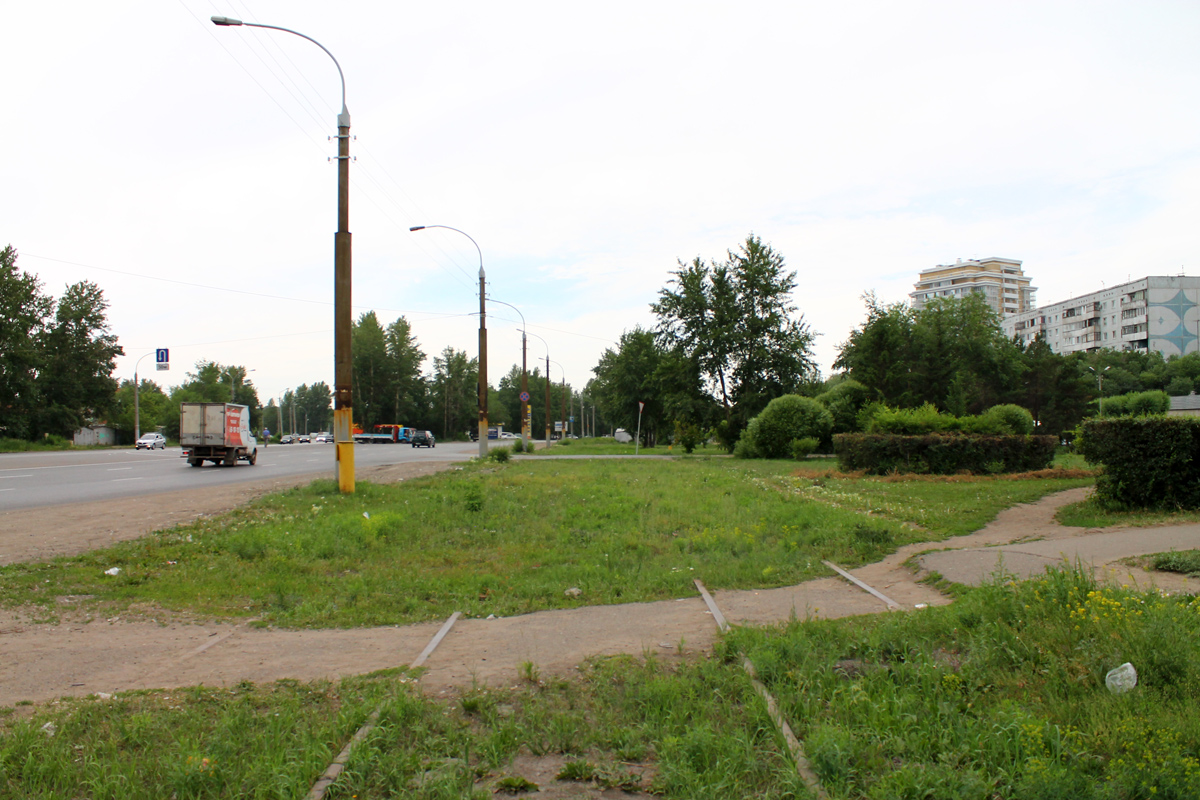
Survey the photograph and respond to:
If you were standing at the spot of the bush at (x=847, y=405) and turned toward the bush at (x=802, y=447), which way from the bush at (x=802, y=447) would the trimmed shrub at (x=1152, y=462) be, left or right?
left

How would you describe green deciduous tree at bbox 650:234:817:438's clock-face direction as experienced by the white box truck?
The green deciduous tree is roughly at 1 o'clock from the white box truck.

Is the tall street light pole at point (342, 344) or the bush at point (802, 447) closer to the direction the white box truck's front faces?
the bush

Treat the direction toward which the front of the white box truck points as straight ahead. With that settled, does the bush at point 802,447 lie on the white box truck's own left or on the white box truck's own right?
on the white box truck's own right

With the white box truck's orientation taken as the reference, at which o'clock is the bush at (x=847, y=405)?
The bush is roughly at 2 o'clock from the white box truck.

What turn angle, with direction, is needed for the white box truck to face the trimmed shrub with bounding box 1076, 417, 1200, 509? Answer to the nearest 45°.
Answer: approximately 90° to its right
